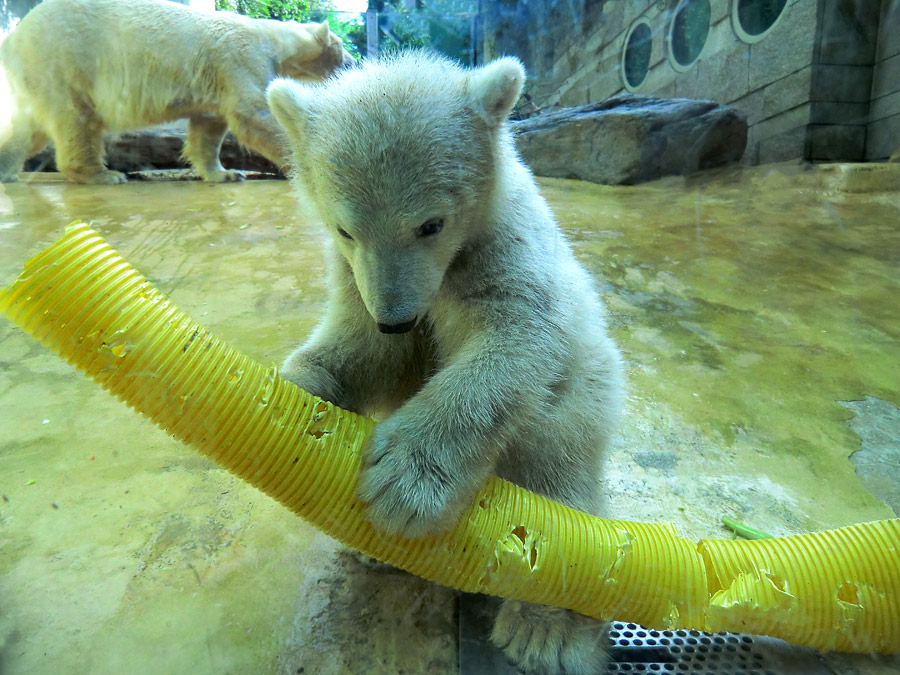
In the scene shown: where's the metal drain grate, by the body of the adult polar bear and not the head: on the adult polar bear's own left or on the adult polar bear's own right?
on the adult polar bear's own right

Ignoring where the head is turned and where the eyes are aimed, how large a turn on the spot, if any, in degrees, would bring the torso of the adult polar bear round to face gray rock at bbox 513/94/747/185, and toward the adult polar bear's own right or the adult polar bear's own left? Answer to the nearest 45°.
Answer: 0° — it already faces it

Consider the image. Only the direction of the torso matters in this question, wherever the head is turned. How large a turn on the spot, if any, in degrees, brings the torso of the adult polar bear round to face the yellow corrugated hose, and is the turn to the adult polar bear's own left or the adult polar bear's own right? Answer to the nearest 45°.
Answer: approximately 90° to the adult polar bear's own right

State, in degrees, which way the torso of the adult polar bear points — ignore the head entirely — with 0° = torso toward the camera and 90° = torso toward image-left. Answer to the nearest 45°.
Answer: approximately 270°

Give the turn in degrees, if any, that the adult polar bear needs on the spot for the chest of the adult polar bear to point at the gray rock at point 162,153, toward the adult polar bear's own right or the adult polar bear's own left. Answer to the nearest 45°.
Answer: approximately 90° to the adult polar bear's own left
